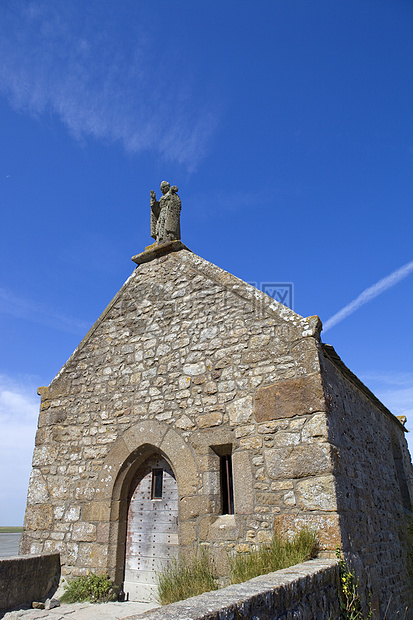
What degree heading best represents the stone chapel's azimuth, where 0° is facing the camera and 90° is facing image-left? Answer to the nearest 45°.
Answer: approximately 45°

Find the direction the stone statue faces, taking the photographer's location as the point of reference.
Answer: facing the viewer and to the left of the viewer
